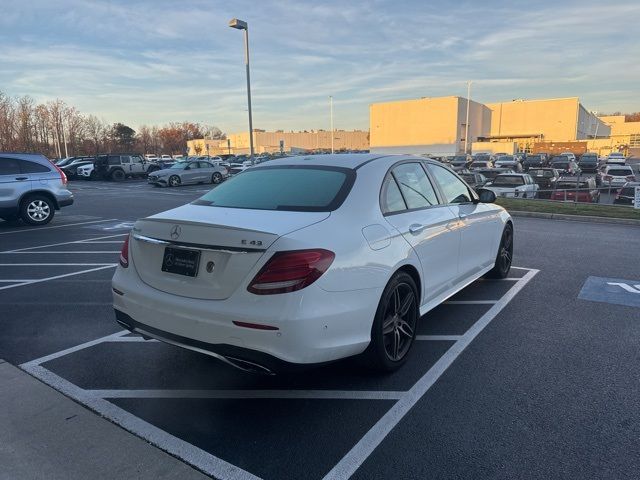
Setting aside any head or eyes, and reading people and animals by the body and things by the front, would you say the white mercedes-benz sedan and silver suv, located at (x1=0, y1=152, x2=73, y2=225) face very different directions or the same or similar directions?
very different directions

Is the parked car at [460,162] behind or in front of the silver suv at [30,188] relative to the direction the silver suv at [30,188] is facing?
behind

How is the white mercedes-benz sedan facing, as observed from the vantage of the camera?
facing away from the viewer and to the right of the viewer

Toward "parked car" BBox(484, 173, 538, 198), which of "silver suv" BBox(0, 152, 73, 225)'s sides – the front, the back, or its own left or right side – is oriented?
back

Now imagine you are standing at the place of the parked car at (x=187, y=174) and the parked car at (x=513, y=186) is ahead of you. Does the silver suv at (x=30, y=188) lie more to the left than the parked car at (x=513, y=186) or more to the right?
right

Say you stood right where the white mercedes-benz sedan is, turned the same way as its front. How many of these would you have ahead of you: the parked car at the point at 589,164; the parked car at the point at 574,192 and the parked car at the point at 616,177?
3

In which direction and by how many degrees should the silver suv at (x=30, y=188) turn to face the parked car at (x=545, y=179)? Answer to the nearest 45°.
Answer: approximately 180°

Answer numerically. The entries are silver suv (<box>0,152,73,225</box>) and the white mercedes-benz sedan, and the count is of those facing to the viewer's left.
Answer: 1

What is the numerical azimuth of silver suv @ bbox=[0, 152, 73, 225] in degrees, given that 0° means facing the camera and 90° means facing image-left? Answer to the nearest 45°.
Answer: approximately 90°

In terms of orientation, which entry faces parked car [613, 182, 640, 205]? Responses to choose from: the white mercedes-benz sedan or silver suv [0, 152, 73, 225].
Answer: the white mercedes-benz sedan

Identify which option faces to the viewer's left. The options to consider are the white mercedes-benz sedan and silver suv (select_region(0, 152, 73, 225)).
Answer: the silver suv
